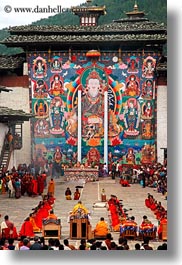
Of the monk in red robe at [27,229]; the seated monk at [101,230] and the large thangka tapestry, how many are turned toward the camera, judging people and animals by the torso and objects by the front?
1

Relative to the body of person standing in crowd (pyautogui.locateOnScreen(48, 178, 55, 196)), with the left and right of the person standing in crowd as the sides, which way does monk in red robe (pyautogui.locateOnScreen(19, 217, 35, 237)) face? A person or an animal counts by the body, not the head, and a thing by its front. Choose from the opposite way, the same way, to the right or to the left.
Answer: the same way

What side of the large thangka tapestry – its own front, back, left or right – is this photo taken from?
front

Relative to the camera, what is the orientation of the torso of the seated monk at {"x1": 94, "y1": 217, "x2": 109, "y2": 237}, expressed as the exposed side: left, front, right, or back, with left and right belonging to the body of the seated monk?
back

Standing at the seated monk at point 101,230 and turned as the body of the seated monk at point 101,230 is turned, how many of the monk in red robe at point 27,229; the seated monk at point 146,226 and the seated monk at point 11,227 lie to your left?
2

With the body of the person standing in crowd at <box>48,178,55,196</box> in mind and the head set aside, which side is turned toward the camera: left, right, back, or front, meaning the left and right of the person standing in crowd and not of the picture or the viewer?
back

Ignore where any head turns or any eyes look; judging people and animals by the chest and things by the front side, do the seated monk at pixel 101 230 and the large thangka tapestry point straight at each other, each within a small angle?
yes

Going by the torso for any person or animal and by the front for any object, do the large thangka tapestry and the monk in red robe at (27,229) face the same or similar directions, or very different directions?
very different directions

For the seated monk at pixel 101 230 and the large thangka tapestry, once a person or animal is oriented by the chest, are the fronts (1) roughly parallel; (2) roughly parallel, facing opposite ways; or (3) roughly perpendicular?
roughly parallel, facing opposite ways

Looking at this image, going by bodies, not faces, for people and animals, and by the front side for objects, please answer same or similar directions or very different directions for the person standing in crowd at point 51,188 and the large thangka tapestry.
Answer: very different directions

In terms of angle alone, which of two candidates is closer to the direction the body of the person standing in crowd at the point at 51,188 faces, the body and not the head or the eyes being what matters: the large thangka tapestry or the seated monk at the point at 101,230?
the large thangka tapestry

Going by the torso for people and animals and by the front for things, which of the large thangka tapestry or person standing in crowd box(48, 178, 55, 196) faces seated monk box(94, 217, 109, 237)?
the large thangka tapestry

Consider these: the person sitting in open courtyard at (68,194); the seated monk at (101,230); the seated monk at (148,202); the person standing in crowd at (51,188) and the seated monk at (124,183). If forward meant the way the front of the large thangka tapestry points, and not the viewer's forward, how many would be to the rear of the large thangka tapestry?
0

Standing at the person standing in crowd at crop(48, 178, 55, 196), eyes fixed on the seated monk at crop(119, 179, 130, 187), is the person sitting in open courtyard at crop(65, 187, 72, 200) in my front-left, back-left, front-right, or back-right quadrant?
front-right
